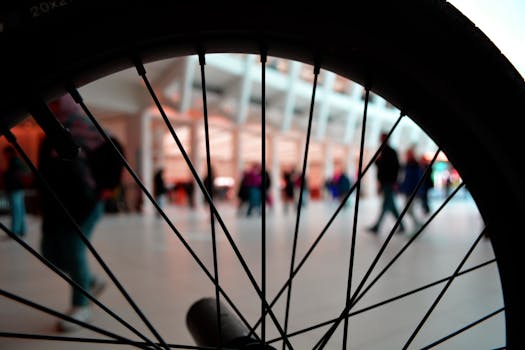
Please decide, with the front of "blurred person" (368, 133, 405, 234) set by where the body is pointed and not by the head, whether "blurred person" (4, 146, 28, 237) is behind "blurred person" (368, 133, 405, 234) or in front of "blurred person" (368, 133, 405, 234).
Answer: in front

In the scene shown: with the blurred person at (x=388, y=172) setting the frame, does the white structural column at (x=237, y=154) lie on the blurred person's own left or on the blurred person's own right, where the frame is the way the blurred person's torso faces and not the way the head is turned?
on the blurred person's own right

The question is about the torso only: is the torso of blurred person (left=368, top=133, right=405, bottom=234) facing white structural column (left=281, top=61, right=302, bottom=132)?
no

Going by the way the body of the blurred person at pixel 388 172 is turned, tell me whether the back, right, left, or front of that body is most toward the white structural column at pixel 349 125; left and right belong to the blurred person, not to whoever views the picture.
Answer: right

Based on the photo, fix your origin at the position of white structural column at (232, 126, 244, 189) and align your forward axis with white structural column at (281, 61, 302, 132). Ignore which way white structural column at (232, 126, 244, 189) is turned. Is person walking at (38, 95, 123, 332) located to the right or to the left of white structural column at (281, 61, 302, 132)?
right

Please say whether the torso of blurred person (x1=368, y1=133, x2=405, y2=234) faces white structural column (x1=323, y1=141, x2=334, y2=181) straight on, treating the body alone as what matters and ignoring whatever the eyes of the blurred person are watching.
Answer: no

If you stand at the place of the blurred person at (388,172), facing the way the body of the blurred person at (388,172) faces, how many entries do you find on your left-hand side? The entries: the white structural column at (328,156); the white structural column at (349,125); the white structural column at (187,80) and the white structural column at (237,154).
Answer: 0

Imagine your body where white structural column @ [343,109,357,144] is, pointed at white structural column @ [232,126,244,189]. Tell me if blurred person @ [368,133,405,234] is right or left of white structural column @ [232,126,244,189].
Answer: left

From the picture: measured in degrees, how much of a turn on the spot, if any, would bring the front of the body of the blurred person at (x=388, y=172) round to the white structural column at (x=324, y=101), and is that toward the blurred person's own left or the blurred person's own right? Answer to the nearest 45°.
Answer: approximately 90° to the blurred person's own right

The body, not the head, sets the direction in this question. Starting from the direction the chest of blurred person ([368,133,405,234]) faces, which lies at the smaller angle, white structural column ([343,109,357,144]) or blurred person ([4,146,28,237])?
the blurred person

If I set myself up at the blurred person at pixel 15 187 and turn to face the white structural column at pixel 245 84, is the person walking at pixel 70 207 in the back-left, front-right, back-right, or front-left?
back-right

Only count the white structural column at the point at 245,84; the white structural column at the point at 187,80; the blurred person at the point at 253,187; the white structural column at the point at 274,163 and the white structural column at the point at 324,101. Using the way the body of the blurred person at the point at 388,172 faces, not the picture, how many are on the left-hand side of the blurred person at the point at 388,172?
0

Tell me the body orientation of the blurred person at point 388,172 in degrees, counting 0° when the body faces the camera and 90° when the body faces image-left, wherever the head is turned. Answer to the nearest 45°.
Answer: approximately 90°
